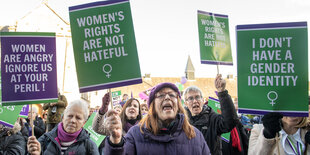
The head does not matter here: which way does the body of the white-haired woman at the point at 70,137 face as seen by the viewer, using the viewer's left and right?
facing the viewer

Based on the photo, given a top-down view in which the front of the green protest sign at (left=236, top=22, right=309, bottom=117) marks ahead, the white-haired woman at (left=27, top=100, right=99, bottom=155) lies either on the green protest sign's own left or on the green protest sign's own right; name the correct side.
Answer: on the green protest sign's own right

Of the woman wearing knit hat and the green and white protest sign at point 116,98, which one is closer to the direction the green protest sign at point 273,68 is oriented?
the woman wearing knit hat

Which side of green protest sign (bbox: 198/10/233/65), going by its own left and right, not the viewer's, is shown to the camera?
front

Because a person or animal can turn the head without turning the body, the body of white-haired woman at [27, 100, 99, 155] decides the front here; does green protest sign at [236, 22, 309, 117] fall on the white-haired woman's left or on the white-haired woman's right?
on the white-haired woman's left
